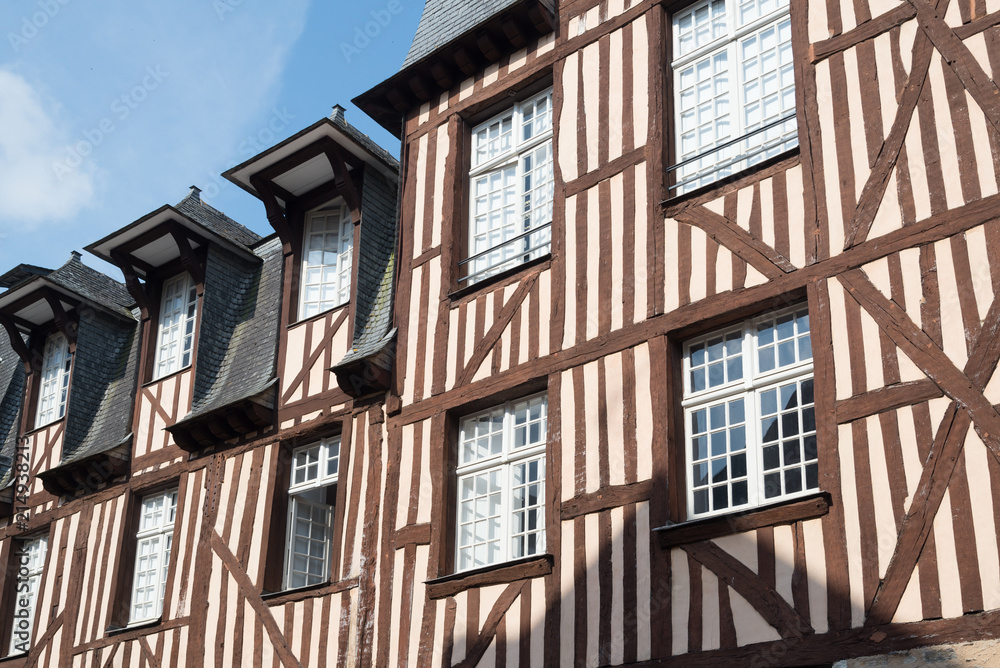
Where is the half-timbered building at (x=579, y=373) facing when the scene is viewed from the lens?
facing the viewer and to the left of the viewer
